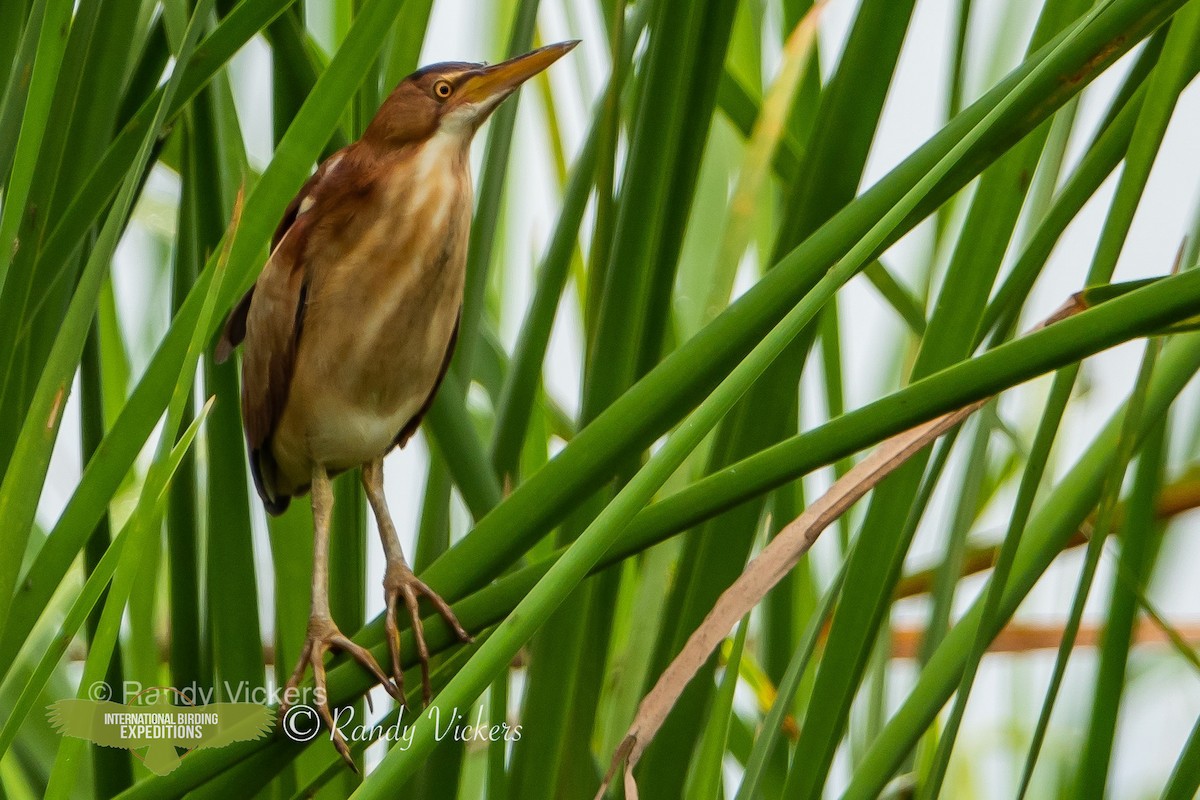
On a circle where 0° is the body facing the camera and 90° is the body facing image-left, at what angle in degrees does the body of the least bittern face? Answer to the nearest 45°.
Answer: approximately 315°
